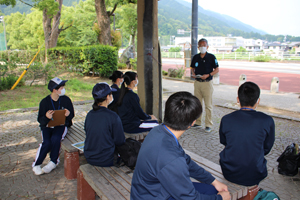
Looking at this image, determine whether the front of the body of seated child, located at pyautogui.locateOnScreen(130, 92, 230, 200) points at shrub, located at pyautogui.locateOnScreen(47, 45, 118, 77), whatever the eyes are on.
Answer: no

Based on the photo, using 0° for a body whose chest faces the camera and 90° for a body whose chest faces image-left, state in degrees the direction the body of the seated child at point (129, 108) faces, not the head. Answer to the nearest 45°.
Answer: approximately 270°

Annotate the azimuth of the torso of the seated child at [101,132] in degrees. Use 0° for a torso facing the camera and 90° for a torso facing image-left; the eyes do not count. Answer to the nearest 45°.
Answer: approximately 225°

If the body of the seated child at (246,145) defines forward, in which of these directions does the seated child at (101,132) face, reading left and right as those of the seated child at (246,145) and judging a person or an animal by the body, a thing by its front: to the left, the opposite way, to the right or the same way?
the same way

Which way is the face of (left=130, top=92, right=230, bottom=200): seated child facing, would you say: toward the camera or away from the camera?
away from the camera

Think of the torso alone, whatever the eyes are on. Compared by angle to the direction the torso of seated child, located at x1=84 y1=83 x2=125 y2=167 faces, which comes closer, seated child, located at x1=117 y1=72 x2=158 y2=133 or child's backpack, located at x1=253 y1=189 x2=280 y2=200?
the seated child

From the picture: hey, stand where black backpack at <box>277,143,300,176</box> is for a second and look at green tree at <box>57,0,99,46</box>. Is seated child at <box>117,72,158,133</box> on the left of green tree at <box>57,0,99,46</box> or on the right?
left

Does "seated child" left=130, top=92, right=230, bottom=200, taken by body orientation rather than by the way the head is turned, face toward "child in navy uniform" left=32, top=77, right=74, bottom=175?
no

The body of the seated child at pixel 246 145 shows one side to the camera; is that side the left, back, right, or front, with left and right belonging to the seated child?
back

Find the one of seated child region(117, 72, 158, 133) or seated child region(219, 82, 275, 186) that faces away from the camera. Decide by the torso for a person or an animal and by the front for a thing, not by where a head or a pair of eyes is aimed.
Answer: seated child region(219, 82, 275, 186)

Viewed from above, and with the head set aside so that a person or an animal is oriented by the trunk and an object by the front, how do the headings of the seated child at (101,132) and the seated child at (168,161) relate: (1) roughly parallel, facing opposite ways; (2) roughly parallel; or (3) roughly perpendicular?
roughly parallel

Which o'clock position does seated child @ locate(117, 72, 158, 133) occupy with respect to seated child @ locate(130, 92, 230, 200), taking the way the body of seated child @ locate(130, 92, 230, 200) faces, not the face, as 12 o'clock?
seated child @ locate(117, 72, 158, 133) is roughly at 10 o'clock from seated child @ locate(130, 92, 230, 200).

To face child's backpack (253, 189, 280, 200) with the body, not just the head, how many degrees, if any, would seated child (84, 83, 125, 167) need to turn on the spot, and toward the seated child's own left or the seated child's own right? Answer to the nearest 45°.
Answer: approximately 90° to the seated child's own right

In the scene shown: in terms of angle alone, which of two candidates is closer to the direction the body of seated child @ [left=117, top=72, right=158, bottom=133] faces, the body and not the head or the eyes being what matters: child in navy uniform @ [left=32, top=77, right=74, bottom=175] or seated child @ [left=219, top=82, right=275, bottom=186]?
the seated child

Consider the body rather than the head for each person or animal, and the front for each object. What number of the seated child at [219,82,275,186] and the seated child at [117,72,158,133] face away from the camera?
1

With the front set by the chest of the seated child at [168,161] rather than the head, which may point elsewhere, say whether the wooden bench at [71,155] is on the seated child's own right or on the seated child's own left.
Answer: on the seated child's own left

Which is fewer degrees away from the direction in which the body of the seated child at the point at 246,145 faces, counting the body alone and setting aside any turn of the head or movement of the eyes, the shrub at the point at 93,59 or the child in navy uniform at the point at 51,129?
the shrub
